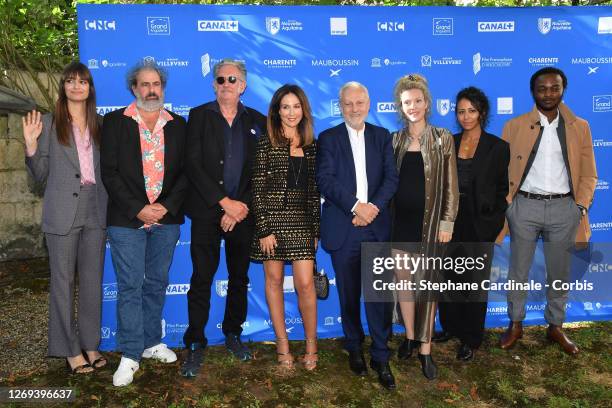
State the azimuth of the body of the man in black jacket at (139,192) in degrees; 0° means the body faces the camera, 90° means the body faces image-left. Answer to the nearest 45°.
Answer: approximately 0°

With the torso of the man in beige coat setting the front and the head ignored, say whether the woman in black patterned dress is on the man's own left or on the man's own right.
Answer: on the man's own right

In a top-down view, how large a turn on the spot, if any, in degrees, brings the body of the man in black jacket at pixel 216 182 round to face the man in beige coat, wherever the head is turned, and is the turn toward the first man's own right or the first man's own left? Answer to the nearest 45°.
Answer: approximately 90° to the first man's own left
